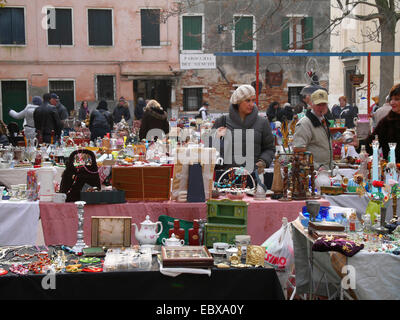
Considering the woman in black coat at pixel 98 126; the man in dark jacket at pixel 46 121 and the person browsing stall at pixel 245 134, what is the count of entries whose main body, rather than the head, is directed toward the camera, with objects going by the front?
1

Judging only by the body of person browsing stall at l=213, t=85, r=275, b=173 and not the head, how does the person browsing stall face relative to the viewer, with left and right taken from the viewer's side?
facing the viewer

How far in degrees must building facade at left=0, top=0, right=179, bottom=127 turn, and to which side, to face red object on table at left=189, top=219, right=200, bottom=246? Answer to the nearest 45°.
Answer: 0° — it already faces it

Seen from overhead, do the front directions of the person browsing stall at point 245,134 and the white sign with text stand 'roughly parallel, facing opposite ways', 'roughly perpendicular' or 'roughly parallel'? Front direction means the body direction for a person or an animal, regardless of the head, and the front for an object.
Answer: roughly parallel

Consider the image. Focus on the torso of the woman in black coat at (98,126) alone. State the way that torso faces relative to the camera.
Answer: away from the camera

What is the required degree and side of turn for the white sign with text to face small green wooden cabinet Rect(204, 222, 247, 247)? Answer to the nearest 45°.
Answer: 0° — it already faces it

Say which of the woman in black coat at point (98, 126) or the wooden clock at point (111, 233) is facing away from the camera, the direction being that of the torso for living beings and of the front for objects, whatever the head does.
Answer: the woman in black coat

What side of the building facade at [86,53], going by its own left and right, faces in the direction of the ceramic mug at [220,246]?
front

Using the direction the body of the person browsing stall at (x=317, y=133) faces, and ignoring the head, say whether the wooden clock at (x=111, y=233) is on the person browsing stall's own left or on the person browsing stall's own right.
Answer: on the person browsing stall's own right

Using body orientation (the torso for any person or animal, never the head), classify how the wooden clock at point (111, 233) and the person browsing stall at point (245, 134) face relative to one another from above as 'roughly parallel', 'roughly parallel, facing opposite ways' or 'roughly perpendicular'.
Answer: roughly parallel

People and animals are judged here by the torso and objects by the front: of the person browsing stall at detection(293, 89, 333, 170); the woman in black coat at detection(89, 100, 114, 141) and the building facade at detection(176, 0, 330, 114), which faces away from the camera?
the woman in black coat

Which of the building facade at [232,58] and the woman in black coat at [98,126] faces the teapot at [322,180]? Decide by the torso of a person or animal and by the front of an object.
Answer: the building facade

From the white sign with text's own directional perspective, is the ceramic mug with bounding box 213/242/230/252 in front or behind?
in front

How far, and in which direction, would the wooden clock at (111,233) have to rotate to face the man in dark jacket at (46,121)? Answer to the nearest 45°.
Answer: approximately 180°
